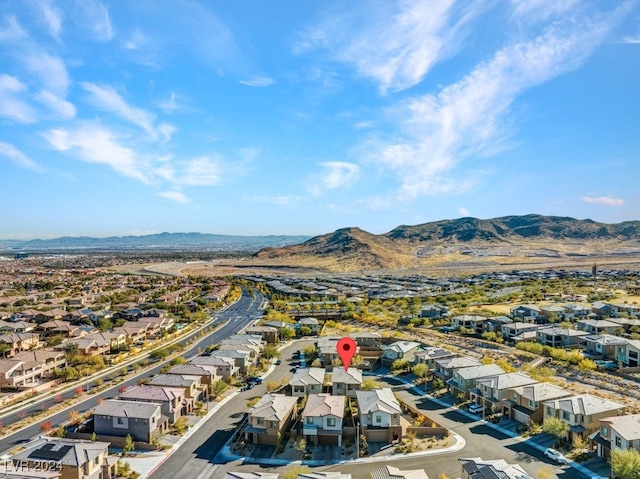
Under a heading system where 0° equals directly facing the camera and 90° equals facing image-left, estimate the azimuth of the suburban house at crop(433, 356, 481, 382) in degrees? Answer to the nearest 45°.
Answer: approximately 45°

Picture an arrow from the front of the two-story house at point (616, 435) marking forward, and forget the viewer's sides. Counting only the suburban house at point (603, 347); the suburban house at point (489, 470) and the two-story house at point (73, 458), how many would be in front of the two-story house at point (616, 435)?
2

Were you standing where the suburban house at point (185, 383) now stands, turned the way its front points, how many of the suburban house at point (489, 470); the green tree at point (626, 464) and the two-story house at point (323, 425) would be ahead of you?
3

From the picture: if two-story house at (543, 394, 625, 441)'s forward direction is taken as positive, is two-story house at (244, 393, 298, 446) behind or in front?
in front

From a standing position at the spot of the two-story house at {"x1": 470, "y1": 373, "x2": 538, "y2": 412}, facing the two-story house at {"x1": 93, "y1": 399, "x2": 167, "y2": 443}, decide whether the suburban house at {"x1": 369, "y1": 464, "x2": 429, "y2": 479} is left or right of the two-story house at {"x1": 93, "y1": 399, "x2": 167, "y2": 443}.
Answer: left

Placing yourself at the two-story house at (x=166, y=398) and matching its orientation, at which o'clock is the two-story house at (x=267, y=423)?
the two-story house at (x=267, y=423) is roughly at 12 o'clock from the two-story house at (x=166, y=398).

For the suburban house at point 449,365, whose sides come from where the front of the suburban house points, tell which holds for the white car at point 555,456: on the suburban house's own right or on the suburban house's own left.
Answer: on the suburban house's own left

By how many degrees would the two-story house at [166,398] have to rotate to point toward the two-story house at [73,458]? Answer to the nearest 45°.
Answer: approximately 90° to its right

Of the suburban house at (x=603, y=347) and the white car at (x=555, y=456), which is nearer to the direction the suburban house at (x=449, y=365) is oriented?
the white car

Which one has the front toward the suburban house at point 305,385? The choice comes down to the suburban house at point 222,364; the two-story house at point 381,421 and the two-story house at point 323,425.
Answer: the suburban house at point 222,364

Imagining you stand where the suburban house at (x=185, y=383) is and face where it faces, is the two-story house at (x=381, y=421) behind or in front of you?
in front

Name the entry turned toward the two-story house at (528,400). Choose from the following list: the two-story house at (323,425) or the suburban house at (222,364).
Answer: the suburban house

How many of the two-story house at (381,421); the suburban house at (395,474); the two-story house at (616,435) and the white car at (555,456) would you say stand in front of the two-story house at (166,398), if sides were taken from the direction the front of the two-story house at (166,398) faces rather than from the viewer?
4

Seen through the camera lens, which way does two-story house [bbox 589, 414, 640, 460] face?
facing the viewer and to the left of the viewer

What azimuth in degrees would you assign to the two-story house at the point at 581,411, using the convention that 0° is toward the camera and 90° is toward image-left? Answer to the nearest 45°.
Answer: approximately 45°

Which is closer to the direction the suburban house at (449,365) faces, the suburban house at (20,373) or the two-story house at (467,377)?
the suburban house

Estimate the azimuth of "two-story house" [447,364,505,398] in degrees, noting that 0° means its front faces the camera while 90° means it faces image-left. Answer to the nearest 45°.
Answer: approximately 45°

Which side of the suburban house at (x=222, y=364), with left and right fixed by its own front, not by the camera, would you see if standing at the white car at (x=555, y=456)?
front

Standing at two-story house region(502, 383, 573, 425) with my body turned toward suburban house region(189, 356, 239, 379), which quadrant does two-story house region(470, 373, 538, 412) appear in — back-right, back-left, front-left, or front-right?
front-right

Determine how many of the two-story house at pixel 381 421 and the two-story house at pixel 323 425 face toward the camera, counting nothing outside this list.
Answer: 2

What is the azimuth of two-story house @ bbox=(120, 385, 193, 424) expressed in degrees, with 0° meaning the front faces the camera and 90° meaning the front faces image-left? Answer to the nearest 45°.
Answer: approximately 315°

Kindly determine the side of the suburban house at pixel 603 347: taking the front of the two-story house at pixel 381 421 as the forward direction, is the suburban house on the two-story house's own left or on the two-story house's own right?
on the two-story house's own left
